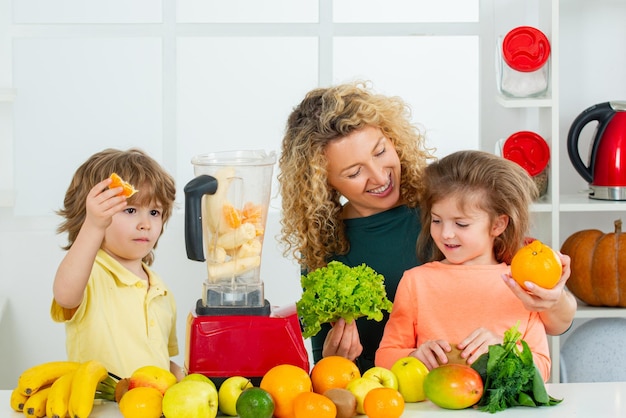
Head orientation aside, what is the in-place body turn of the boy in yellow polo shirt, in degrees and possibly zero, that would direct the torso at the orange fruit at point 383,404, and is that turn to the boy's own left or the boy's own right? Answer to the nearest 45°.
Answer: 0° — they already face it

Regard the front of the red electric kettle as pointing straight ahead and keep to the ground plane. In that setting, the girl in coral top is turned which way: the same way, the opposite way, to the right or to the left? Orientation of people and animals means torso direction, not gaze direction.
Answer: to the right

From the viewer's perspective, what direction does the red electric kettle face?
to the viewer's right

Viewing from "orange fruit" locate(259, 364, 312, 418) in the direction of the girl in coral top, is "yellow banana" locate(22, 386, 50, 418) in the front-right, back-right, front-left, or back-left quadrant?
back-left
